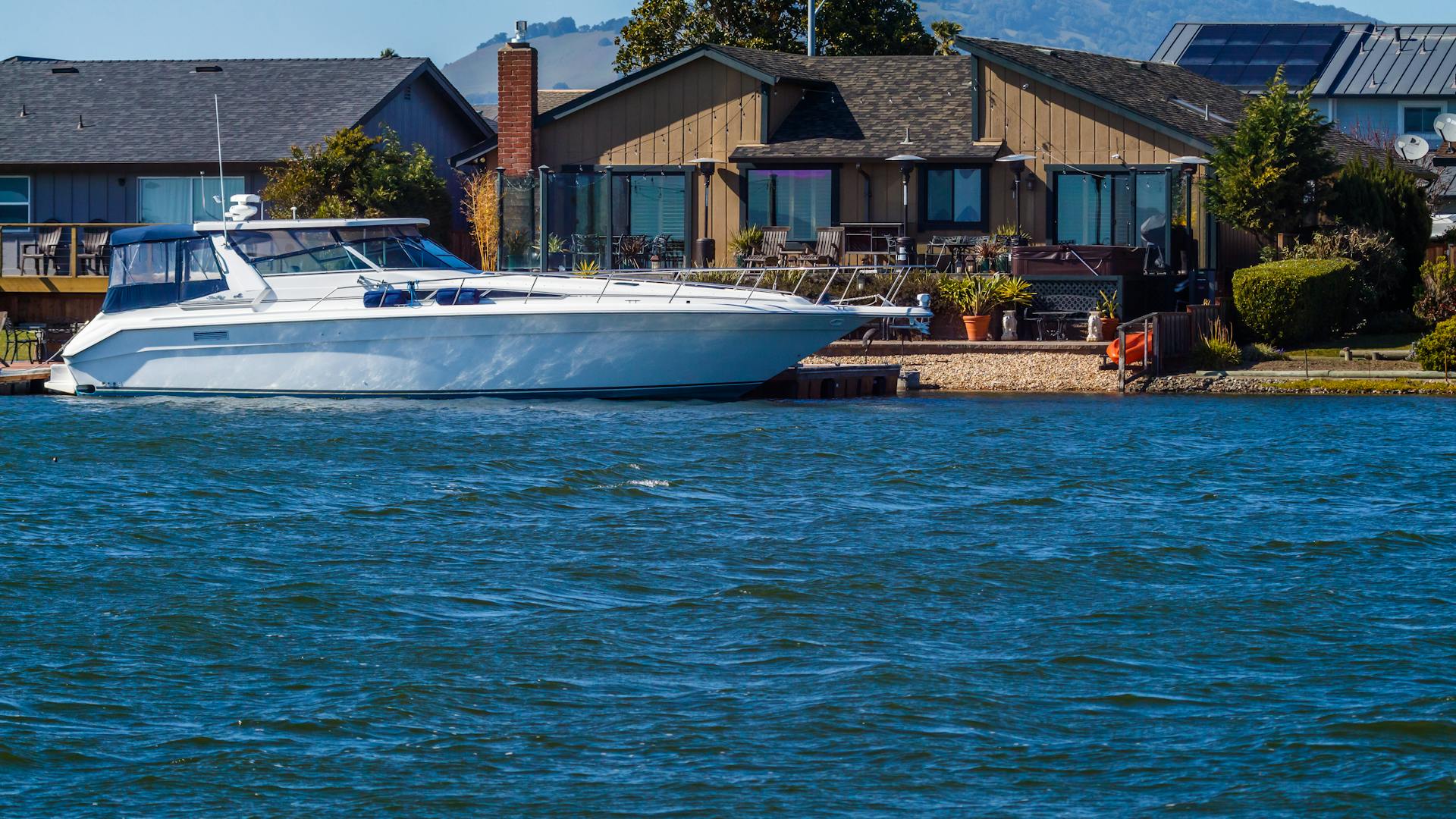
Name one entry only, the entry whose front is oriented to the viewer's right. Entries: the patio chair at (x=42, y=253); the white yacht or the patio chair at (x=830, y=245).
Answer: the white yacht

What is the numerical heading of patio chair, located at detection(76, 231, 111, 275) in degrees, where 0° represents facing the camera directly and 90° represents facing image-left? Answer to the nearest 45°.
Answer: approximately 45°

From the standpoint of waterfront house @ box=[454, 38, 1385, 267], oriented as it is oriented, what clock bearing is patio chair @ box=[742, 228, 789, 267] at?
The patio chair is roughly at 2 o'clock from the waterfront house.

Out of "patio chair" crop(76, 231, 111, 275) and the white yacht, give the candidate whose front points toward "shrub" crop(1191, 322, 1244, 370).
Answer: the white yacht

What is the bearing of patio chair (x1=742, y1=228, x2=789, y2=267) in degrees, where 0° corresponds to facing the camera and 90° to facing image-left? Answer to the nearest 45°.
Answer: approximately 45°

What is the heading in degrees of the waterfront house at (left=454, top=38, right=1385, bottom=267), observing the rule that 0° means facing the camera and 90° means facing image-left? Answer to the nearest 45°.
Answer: approximately 0°

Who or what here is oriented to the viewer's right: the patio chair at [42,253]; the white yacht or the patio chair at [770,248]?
the white yacht

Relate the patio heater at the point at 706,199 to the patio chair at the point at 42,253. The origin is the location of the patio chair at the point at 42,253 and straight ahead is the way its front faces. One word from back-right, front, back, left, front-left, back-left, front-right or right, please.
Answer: back-left

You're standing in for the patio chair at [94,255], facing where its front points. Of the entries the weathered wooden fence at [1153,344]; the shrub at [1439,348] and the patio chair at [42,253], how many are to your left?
2

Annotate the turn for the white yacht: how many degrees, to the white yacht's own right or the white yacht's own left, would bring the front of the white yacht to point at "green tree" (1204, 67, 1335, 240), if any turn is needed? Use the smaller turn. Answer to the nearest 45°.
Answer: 0° — it already faces it

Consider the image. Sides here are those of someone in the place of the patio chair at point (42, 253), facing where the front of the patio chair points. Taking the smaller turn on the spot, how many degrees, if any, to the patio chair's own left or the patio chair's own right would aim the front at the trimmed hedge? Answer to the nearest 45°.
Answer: approximately 90° to the patio chair's own left

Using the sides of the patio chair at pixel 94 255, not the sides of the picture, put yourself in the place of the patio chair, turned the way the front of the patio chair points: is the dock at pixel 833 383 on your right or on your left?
on your left

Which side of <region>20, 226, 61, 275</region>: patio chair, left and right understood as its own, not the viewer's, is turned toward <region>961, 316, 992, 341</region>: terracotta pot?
left

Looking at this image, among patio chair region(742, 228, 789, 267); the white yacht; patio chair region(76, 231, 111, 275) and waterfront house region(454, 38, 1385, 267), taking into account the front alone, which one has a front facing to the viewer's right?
the white yacht
